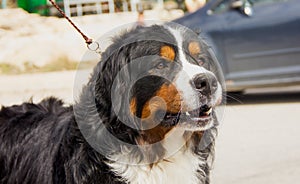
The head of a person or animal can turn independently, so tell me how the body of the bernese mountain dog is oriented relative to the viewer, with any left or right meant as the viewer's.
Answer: facing the viewer and to the right of the viewer
